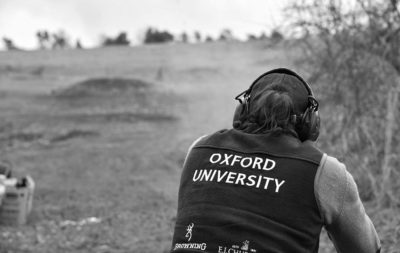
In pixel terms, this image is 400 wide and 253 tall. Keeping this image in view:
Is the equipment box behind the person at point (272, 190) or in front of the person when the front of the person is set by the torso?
in front

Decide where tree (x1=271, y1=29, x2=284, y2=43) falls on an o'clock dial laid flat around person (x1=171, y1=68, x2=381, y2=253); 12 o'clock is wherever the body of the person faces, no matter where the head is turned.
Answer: The tree is roughly at 12 o'clock from the person.

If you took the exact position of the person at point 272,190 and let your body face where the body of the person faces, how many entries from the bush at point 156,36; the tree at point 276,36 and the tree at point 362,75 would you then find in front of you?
3

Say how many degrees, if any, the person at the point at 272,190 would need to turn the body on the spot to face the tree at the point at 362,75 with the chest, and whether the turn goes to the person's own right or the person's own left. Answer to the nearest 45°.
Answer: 0° — they already face it

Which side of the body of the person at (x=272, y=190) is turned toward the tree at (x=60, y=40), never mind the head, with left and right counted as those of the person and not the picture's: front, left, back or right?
front

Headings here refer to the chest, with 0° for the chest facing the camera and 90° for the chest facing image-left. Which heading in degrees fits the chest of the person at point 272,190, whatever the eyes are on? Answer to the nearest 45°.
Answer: approximately 180°
